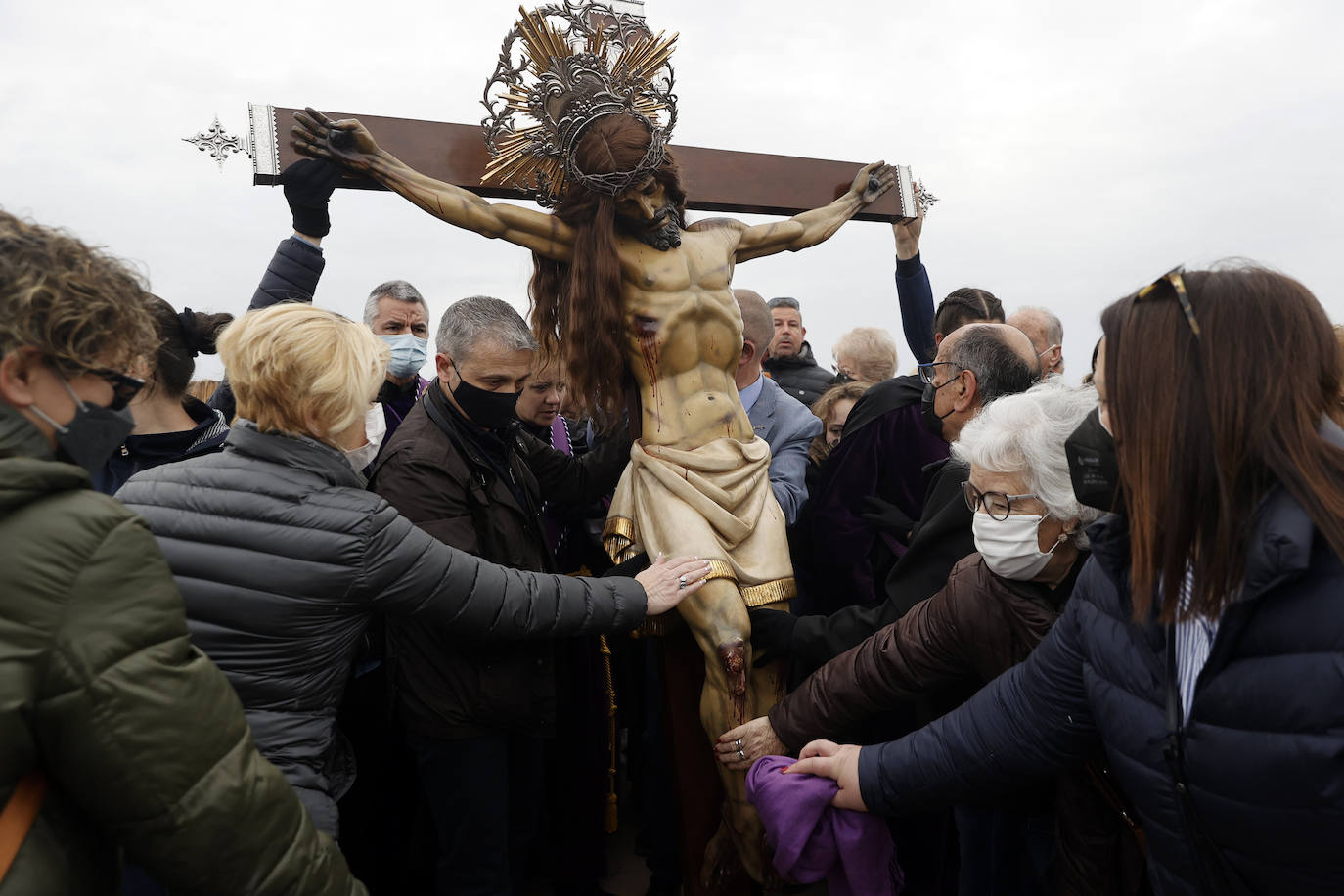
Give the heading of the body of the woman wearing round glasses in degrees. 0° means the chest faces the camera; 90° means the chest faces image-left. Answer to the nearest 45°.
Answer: approximately 45°

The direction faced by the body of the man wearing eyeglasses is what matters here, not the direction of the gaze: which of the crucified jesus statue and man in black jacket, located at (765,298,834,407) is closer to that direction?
the crucified jesus statue

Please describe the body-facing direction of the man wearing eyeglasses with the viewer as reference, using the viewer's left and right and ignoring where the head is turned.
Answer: facing to the left of the viewer

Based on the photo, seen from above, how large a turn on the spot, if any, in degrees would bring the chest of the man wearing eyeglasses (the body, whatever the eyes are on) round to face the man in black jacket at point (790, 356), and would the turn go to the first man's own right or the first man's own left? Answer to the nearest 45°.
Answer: approximately 90° to the first man's own right

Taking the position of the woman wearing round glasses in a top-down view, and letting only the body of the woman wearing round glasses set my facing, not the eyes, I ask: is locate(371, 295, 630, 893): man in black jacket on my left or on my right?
on my right

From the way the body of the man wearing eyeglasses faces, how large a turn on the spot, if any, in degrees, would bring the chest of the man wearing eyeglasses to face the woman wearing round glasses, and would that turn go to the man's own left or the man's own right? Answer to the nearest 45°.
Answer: approximately 90° to the man's own left

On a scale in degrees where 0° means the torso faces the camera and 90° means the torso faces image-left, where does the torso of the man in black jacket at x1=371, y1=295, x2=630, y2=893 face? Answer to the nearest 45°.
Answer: approximately 315°

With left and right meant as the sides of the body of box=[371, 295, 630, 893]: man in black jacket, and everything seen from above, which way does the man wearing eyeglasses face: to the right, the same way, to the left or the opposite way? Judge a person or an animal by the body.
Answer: the opposite way
